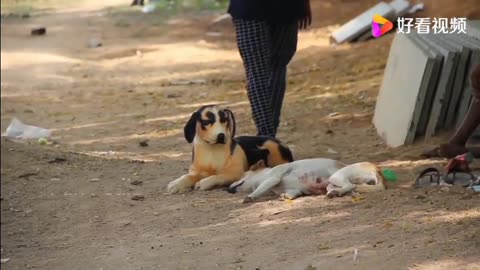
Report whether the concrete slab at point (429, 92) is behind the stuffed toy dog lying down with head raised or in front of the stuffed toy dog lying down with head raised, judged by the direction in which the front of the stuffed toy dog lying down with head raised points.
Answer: behind

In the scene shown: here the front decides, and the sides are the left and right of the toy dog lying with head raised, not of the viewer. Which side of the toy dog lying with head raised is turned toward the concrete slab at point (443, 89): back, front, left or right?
back

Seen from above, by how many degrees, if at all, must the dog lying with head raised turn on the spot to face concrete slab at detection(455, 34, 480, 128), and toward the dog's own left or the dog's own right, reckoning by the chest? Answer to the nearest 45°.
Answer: approximately 180°

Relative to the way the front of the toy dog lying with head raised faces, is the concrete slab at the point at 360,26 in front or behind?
behind

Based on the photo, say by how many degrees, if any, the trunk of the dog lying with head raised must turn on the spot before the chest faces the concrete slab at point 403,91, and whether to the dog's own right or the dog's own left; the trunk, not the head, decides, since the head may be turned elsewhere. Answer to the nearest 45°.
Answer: approximately 180°

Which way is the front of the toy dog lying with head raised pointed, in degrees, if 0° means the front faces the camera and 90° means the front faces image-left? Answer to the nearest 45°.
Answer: approximately 45°
